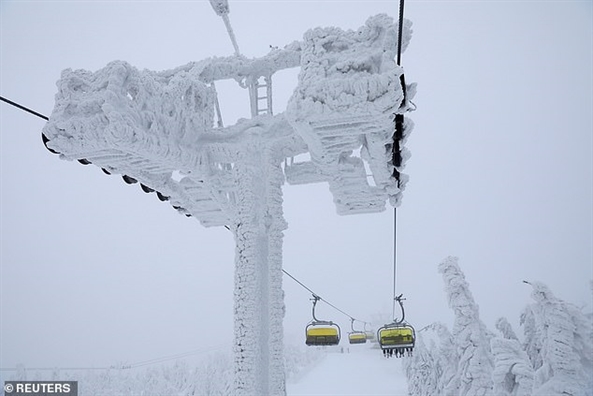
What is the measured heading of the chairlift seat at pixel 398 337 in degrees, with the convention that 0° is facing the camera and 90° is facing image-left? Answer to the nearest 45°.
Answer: approximately 0°

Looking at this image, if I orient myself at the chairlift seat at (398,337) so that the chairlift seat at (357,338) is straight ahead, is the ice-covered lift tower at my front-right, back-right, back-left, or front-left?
back-left

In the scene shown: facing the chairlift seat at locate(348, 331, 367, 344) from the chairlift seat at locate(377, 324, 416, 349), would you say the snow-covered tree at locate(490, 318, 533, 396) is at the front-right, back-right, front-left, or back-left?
back-right

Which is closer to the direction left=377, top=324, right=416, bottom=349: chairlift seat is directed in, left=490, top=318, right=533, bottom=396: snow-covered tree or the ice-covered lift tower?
the ice-covered lift tower

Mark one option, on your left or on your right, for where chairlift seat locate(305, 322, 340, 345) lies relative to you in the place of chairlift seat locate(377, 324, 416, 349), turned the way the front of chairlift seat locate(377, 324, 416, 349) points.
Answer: on your right

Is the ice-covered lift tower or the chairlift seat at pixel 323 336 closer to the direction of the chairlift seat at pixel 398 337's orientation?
the ice-covered lift tower

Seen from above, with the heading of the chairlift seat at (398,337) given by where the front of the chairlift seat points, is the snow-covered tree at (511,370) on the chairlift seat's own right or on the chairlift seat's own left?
on the chairlift seat's own left

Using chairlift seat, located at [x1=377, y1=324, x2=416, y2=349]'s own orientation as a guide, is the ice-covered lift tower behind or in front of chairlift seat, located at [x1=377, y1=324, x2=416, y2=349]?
in front

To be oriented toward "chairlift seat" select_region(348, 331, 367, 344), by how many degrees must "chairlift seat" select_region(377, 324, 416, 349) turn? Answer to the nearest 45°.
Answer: approximately 180°
